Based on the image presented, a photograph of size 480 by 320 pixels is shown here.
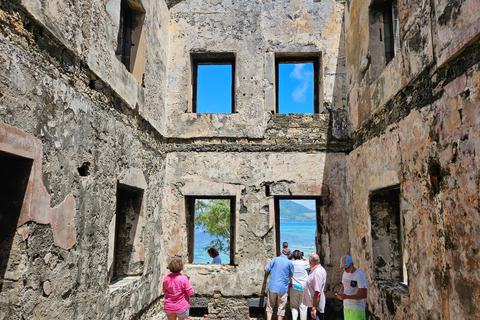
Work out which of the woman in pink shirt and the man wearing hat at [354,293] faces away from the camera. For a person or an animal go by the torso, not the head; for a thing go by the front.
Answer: the woman in pink shirt

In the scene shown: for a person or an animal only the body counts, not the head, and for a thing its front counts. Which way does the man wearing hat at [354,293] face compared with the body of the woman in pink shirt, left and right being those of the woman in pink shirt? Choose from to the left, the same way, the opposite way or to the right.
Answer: to the left

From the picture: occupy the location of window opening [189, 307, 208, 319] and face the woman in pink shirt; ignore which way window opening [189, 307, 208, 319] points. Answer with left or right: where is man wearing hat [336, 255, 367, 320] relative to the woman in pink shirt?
left

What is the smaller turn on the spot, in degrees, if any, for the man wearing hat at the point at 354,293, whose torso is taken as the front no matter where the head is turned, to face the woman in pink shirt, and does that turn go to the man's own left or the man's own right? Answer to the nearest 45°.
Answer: approximately 45° to the man's own right

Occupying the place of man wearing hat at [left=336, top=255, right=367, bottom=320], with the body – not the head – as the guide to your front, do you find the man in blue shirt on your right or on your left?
on your right

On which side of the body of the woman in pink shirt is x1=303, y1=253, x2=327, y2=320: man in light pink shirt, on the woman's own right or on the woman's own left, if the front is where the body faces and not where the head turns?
on the woman's own right

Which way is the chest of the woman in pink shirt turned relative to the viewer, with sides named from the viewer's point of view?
facing away from the viewer

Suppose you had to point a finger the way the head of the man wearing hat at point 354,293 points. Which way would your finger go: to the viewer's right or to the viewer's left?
to the viewer's left

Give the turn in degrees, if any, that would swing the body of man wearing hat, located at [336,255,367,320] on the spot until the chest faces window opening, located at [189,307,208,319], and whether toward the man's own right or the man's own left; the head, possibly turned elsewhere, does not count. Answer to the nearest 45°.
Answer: approximately 90° to the man's own right

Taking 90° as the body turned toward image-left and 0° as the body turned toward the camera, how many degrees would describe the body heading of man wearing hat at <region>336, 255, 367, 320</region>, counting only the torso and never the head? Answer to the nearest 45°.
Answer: approximately 45°

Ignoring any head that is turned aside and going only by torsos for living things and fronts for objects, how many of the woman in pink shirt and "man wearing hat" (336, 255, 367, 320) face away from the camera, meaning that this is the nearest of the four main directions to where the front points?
1
